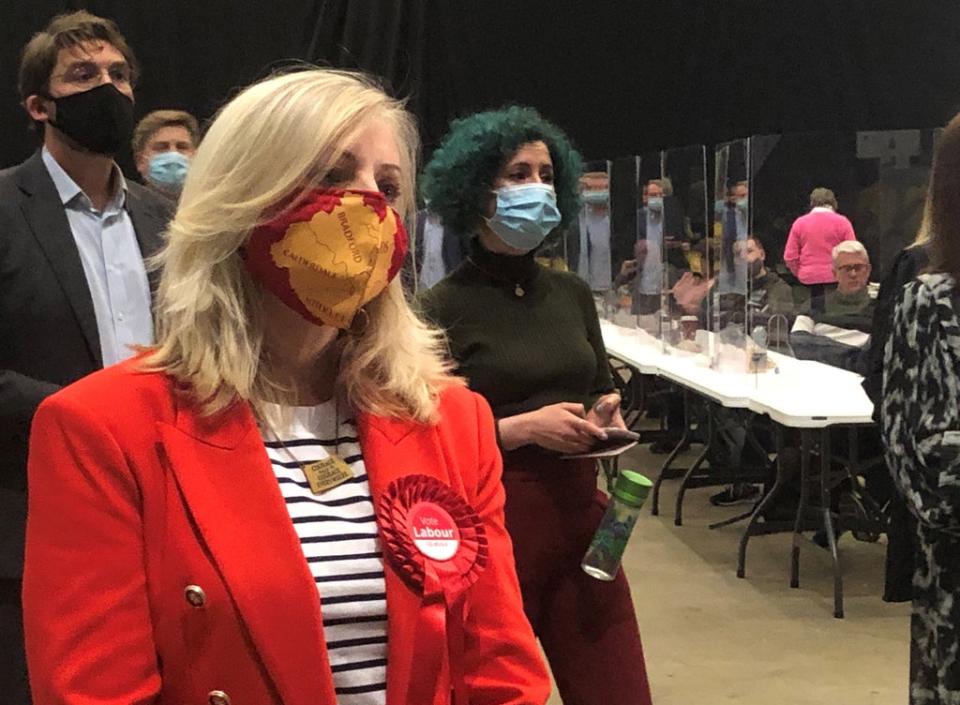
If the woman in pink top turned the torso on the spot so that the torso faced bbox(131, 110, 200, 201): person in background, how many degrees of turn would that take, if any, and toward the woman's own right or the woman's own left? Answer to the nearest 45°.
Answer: approximately 135° to the woman's own left

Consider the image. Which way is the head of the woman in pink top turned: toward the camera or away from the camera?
away from the camera

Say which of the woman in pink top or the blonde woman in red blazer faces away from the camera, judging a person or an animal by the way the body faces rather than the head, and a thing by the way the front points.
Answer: the woman in pink top

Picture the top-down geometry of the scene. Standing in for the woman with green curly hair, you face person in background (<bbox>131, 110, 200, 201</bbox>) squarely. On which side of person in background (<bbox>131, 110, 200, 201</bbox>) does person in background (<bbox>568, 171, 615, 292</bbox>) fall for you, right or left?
right

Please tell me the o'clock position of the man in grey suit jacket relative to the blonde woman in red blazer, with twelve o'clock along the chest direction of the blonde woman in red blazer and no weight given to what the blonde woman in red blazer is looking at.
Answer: The man in grey suit jacket is roughly at 7 o'clock from the blonde woman in red blazer.

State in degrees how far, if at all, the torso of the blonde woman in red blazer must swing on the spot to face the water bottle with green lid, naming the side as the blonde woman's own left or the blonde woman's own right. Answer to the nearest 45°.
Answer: approximately 90° to the blonde woman's own left

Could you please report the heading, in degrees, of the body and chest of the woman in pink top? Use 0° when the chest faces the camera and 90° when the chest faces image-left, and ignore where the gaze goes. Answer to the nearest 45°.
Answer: approximately 180°

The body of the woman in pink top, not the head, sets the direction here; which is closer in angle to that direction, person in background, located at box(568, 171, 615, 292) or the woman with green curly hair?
the person in background

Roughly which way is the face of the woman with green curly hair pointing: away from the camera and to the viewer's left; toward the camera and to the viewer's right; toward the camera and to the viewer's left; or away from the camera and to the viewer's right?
toward the camera and to the viewer's right

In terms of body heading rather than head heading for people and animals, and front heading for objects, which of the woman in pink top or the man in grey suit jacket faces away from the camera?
the woman in pink top

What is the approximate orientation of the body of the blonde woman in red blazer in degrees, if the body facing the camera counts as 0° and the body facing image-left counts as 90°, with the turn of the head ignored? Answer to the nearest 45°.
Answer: approximately 315°

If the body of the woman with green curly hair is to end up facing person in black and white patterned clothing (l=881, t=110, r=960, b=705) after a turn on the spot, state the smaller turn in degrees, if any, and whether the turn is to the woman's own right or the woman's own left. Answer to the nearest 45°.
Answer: approximately 45° to the woman's own left

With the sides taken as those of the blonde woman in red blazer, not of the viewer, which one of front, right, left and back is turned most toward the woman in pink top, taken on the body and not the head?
left
